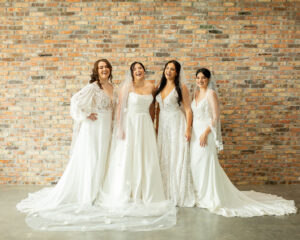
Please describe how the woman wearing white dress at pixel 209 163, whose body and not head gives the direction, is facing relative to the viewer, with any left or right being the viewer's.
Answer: facing the viewer and to the left of the viewer

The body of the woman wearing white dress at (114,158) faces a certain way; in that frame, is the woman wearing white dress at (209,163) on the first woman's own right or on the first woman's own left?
on the first woman's own left

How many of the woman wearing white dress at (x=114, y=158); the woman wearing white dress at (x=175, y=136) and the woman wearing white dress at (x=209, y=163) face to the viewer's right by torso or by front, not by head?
0

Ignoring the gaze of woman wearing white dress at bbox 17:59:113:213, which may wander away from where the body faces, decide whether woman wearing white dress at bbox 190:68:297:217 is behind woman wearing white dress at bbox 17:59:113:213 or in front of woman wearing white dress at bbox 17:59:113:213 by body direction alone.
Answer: in front

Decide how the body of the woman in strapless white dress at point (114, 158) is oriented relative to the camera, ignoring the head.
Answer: toward the camera

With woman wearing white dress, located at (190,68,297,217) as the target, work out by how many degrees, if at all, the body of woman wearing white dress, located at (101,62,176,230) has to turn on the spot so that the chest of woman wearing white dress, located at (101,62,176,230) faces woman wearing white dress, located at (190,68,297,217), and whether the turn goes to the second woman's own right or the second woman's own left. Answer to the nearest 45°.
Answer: approximately 90° to the second woman's own left

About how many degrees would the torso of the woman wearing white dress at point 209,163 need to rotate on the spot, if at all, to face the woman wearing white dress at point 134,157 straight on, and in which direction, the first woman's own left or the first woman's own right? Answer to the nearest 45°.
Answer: approximately 45° to the first woman's own right

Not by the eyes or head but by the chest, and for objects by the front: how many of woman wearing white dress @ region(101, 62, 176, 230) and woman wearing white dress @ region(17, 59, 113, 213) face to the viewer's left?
0

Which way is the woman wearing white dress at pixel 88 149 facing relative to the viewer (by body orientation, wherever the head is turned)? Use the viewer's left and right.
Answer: facing the viewer and to the right of the viewer

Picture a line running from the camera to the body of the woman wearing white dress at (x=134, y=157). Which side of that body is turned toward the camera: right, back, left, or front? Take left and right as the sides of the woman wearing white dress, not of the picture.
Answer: front

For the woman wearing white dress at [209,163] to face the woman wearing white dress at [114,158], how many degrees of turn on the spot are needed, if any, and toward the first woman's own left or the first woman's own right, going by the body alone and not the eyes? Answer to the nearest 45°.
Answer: approximately 45° to the first woman's own right
